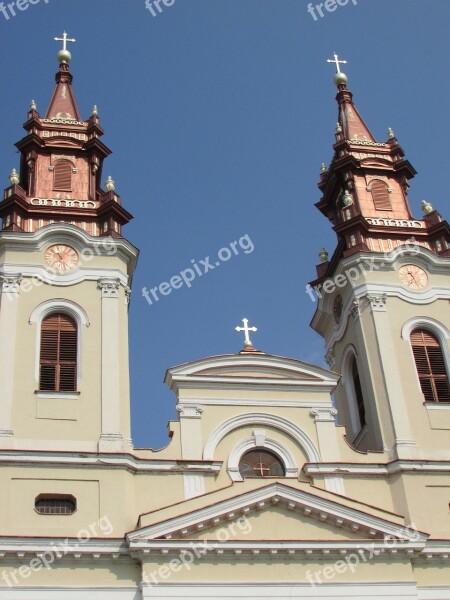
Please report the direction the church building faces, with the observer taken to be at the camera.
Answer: facing the viewer
